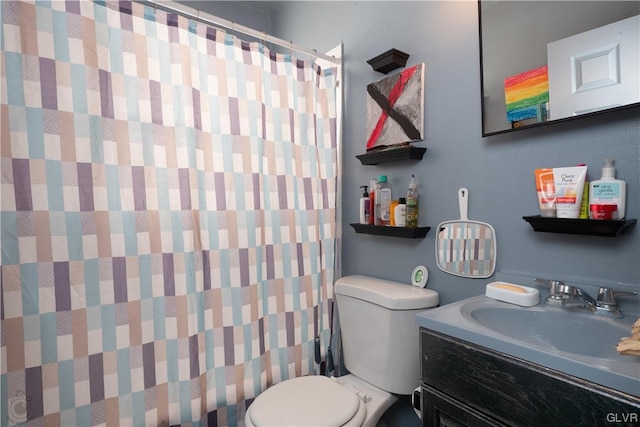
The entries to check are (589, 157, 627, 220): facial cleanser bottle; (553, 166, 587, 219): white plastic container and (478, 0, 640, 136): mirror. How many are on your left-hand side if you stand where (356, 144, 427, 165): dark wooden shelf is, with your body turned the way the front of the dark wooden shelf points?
3

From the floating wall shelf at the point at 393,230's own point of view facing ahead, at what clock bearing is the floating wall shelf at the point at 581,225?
the floating wall shelf at the point at 581,225 is roughly at 9 o'clock from the floating wall shelf at the point at 393,230.

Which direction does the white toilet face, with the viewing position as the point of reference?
facing the viewer and to the left of the viewer

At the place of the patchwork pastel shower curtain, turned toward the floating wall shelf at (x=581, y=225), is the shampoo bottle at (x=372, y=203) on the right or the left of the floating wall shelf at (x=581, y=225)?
left

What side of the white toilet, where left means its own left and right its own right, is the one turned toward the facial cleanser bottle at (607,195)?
left

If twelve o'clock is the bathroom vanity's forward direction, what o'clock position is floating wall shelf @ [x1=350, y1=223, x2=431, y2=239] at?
The floating wall shelf is roughly at 3 o'clock from the bathroom vanity.

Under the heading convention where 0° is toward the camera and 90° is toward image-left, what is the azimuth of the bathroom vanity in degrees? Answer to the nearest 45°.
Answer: approximately 45°

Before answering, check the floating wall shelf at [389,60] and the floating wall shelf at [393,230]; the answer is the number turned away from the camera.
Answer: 0
